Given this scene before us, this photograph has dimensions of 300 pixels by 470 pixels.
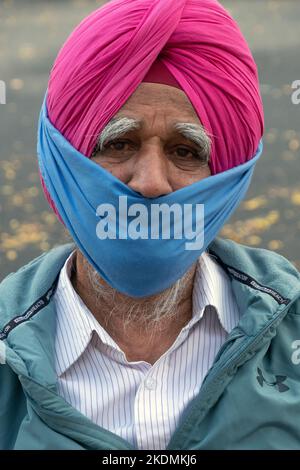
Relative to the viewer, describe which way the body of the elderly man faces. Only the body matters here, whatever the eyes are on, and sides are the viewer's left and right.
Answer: facing the viewer
